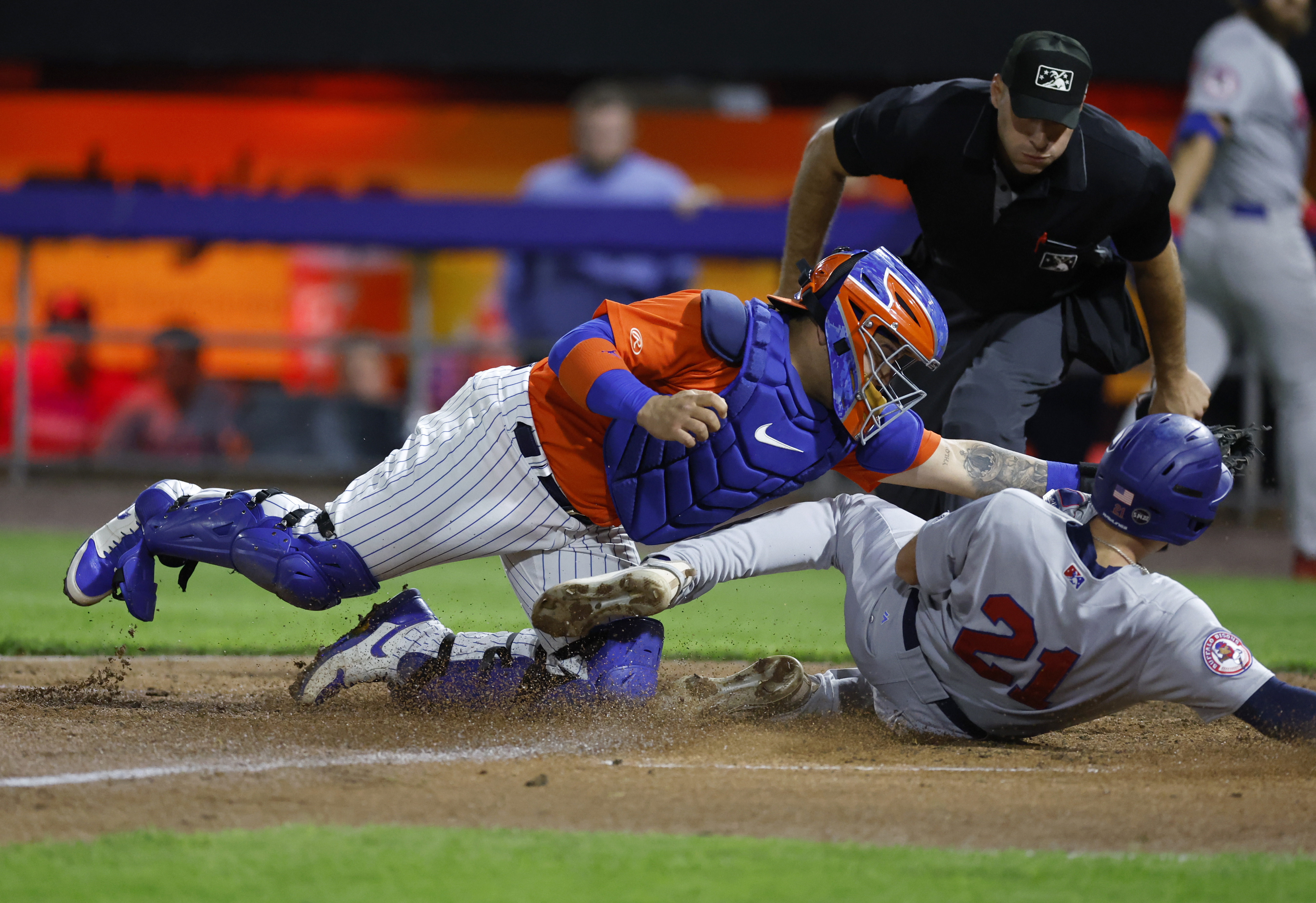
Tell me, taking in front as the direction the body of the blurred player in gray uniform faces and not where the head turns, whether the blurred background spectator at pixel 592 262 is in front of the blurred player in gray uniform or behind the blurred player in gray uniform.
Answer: behind

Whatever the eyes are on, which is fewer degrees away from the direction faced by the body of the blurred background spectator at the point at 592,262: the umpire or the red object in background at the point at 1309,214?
the umpire

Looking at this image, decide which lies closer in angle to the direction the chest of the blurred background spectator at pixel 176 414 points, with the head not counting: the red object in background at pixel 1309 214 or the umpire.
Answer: the umpire

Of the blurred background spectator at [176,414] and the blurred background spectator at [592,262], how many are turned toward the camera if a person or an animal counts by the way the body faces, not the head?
2

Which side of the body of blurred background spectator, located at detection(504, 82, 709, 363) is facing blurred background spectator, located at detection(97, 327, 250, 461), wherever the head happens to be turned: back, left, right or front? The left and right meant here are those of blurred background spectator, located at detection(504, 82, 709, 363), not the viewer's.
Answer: right

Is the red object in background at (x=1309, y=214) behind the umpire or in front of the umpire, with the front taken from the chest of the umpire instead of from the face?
behind

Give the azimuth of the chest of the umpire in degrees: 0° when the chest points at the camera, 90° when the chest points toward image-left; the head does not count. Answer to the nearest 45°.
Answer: approximately 0°

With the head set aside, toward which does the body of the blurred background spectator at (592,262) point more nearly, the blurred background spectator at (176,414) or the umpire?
the umpire
